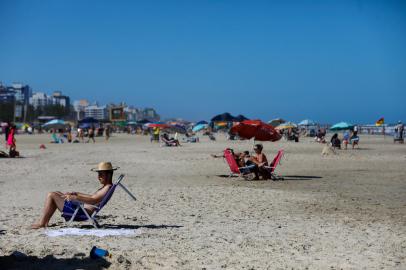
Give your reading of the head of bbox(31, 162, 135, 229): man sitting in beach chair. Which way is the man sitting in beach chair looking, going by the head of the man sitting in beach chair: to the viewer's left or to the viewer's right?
to the viewer's left

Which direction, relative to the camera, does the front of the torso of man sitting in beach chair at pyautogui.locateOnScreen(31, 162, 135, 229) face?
to the viewer's left

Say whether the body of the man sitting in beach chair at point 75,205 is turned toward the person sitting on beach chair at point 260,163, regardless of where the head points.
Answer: no

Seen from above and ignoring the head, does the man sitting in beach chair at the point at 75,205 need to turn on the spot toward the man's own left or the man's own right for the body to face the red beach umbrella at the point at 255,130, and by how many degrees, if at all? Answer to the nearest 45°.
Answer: approximately 135° to the man's own right

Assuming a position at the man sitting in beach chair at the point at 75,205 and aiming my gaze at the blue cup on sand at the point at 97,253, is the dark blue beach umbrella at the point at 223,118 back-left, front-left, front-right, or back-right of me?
back-left

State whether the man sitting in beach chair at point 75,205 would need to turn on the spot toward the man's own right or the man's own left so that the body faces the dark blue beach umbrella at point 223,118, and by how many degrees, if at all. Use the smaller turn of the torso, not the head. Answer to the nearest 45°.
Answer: approximately 90° to the man's own right
